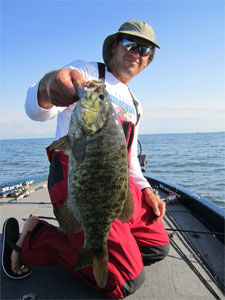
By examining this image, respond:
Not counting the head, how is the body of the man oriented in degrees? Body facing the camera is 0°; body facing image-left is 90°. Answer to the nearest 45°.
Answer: approximately 315°
